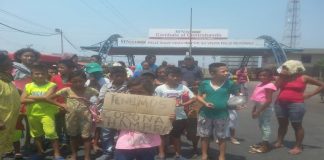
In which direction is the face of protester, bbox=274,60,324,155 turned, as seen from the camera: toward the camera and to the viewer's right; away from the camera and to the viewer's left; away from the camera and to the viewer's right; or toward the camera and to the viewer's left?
toward the camera and to the viewer's left

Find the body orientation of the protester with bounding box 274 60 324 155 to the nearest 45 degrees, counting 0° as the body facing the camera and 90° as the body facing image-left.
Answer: approximately 45°

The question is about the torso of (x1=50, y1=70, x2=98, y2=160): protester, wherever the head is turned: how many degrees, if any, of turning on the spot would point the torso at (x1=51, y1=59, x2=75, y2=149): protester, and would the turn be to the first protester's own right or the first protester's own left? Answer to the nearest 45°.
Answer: approximately 180°

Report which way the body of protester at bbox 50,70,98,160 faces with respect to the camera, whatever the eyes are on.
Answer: toward the camera

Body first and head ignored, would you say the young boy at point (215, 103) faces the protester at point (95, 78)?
no

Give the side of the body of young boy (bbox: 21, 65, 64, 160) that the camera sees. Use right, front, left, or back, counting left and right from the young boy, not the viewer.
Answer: front

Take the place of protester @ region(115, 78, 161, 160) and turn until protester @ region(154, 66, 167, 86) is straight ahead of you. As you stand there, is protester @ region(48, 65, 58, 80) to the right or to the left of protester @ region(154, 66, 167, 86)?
left

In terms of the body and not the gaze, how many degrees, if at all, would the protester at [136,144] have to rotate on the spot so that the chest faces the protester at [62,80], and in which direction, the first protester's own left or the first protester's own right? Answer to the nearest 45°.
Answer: approximately 135° to the first protester's own right

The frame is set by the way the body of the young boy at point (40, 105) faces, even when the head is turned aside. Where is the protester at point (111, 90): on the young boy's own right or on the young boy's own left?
on the young boy's own left

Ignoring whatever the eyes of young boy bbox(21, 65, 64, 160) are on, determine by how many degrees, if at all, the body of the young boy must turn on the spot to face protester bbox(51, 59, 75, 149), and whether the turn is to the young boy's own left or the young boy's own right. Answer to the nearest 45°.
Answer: approximately 135° to the young boy's own left

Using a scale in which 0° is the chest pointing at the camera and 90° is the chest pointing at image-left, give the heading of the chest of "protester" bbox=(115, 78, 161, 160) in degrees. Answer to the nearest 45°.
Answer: approximately 0°

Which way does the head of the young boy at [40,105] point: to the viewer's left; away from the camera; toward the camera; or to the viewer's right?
toward the camera

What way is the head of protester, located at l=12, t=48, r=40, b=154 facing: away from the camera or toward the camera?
toward the camera

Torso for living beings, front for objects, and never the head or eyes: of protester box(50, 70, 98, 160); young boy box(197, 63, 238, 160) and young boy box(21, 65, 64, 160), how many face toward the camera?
3

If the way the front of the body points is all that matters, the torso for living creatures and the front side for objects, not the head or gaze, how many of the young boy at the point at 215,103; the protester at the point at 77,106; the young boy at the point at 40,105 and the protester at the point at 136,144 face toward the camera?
4

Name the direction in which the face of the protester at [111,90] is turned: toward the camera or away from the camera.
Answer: toward the camera

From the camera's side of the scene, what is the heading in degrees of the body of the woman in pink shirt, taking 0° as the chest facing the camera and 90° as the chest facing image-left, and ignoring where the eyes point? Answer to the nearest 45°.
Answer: approximately 45°
